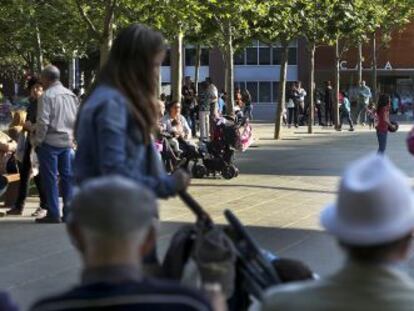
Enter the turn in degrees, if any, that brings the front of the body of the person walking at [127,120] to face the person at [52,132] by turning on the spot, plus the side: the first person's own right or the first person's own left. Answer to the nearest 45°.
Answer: approximately 90° to the first person's own left

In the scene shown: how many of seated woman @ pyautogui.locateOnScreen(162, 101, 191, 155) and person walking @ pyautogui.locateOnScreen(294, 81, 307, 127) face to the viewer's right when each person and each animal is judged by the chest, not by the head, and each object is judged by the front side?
0

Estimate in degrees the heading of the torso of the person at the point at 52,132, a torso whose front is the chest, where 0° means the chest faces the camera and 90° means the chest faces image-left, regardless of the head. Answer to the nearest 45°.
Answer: approximately 135°

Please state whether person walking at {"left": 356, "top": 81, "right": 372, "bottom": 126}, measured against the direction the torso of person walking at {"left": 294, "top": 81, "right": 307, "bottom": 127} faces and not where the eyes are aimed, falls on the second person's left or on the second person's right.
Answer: on the second person's left

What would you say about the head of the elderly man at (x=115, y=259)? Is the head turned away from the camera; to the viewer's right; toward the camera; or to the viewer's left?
away from the camera

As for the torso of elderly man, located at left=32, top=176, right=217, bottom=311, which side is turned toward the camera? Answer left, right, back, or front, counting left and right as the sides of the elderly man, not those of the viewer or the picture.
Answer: back

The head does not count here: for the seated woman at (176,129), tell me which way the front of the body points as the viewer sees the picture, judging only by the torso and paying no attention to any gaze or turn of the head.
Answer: toward the camera

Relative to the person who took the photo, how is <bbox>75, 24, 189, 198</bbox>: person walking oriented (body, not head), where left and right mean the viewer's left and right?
facing to the right of the viewer

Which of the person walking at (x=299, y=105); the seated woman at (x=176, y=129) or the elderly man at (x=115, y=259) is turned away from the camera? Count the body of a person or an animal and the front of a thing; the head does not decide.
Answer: the elderly man

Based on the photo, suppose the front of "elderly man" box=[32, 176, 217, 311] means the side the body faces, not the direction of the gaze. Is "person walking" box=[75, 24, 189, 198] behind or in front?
in front

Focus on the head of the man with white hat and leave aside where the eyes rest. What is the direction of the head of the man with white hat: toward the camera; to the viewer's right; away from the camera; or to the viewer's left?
away from the camera

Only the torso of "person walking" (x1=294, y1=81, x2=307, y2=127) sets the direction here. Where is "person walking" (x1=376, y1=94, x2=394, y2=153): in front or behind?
in front

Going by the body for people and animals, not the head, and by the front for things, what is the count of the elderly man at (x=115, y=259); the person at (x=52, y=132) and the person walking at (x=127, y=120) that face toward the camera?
0
